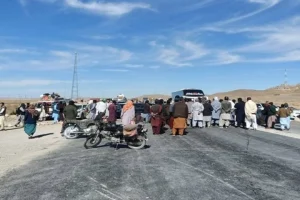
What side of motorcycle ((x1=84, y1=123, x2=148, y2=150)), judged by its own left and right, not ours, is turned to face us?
left

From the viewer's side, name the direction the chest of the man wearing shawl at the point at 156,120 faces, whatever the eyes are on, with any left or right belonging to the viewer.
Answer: facing away from the viewer
